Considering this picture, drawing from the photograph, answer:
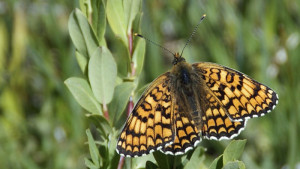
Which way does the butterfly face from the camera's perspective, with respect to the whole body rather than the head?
away from the camera
